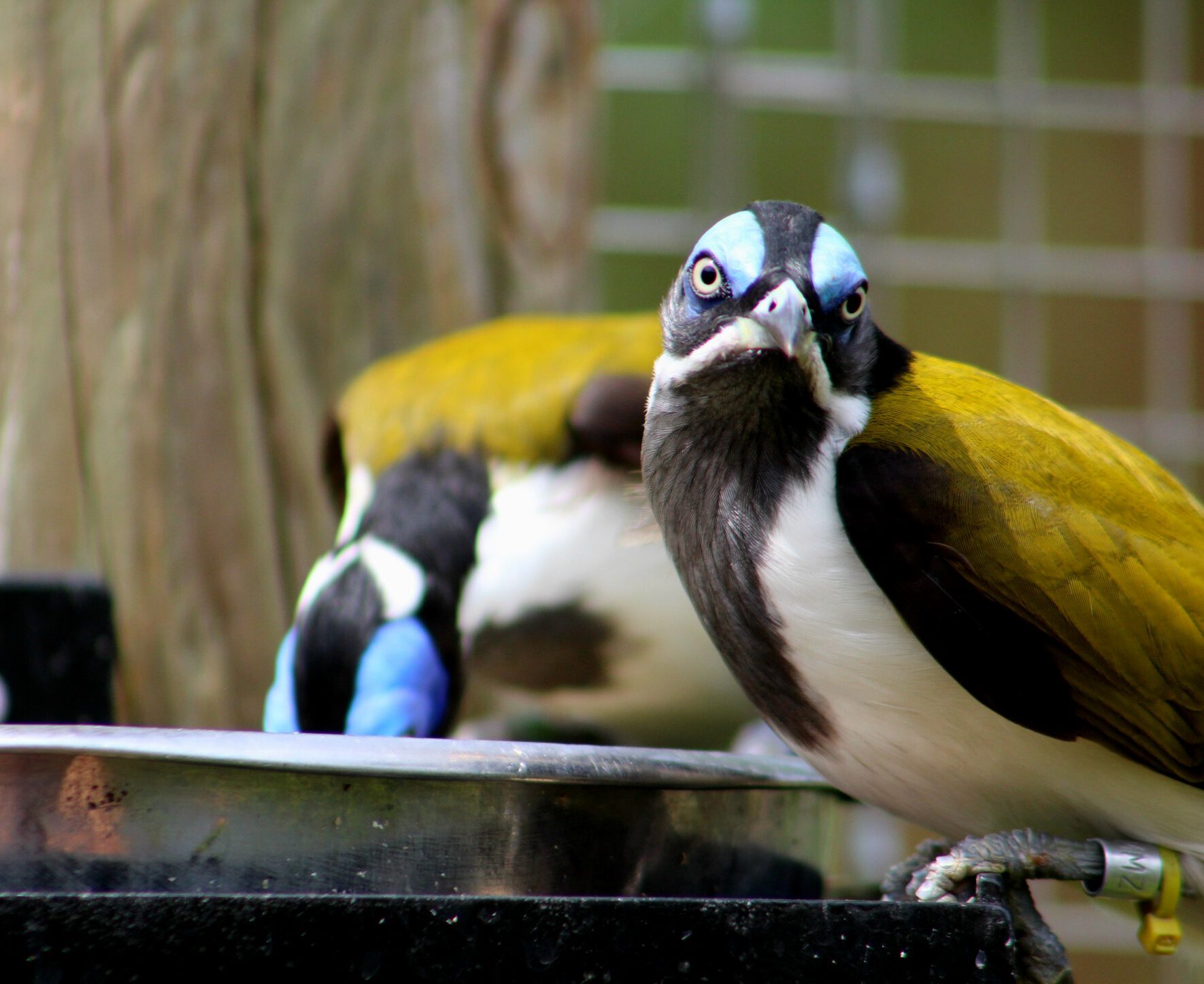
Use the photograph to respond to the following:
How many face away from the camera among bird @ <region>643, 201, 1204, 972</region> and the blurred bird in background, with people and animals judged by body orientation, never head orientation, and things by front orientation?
0

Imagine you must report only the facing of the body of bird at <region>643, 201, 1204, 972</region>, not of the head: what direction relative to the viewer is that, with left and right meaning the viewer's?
facing the viewer and to the left of the viewer
